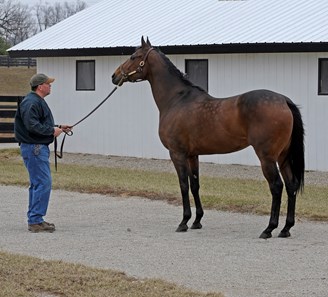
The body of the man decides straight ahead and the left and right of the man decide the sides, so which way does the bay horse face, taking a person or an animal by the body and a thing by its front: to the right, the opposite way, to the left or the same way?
the opposite way

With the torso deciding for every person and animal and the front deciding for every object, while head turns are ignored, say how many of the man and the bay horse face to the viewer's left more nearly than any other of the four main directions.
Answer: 1

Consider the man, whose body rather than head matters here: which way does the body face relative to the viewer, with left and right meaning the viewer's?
facing to the right of the viewer

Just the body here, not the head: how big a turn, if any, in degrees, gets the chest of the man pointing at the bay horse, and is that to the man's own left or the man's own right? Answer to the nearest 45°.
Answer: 0° — they already face it

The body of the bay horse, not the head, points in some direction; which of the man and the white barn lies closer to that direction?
the man

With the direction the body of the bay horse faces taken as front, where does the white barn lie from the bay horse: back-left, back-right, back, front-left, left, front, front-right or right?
right

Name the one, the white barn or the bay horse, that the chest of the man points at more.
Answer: the bay horse

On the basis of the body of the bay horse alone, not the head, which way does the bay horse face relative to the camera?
to the viewer's left

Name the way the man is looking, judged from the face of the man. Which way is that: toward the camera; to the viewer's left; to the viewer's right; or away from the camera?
to the viewer's right

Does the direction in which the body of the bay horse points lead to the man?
yes
